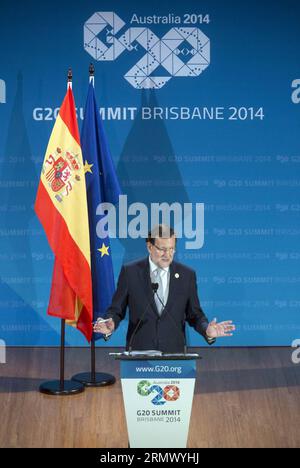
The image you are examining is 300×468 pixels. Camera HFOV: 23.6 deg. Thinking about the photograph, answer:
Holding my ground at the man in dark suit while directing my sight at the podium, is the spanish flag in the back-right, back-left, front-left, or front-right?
back-right

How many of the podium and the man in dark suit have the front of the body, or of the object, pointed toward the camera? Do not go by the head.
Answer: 2

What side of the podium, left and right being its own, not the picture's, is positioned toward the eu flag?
back

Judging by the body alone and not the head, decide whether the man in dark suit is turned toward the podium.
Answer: yes

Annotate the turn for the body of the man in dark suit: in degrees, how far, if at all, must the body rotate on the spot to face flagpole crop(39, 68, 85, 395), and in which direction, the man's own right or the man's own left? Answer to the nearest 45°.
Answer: approximately 135° to the man's own right

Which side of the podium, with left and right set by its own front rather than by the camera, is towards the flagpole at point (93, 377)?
back

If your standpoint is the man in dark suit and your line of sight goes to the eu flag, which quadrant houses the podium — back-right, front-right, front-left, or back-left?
back-left

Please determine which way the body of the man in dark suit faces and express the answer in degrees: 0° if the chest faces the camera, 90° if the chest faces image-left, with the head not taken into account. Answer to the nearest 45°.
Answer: approximately 0°

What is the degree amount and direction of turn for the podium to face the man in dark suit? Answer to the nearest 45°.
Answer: approximately 180°

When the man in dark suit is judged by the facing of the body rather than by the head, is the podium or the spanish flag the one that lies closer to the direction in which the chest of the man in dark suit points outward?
the podium
